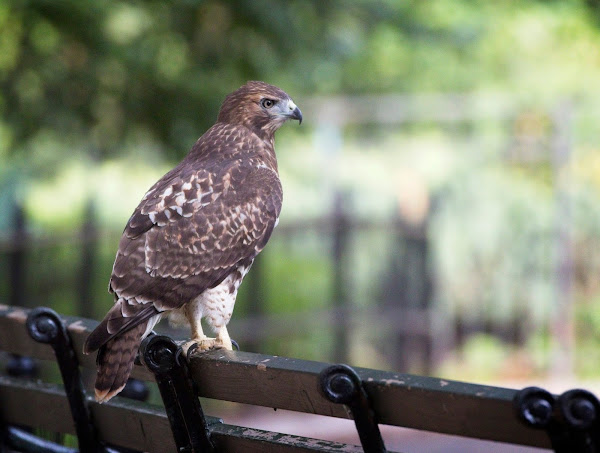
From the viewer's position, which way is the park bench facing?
facing away from the viewer and to the right of the viewer

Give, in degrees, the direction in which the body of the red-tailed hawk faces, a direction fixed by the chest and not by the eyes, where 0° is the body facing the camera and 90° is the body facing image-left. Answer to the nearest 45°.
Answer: approximately 225°
